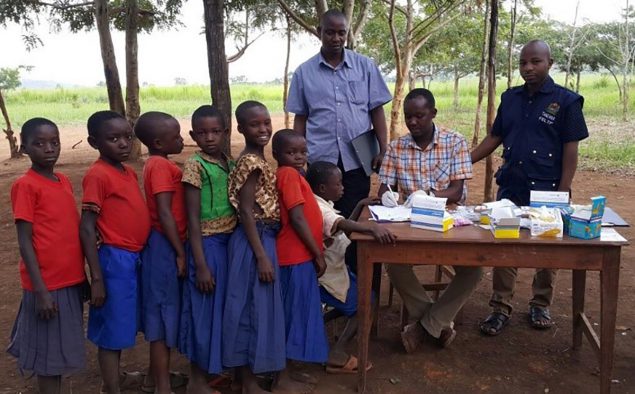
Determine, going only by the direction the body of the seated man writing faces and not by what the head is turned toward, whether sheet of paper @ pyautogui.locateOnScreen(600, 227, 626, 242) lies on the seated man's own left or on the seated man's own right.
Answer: on the seated man's own left

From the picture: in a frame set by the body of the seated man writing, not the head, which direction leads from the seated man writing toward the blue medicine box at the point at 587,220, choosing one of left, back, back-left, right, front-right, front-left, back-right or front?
front-left

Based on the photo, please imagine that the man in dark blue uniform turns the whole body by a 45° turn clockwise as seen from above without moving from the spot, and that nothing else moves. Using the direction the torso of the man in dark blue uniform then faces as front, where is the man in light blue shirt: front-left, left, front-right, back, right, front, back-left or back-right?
front-right

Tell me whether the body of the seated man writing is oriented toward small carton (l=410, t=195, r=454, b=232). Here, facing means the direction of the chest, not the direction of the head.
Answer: yes

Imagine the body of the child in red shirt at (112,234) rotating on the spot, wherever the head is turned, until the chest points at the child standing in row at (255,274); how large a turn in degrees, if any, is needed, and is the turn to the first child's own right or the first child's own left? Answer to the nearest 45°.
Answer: approximately 45° to the first child's own left

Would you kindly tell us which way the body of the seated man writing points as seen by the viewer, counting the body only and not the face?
toward the camera

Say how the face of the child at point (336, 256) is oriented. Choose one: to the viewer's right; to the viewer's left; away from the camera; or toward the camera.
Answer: to the viewer's right

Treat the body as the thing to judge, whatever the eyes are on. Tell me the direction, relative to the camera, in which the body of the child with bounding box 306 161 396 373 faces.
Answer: to the viewer's right

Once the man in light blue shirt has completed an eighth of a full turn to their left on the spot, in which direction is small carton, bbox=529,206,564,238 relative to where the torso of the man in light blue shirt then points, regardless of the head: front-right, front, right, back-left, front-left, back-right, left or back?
front

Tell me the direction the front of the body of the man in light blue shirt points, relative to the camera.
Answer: toward the camera

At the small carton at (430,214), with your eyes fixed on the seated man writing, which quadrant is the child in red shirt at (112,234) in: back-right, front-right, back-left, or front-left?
back-left
